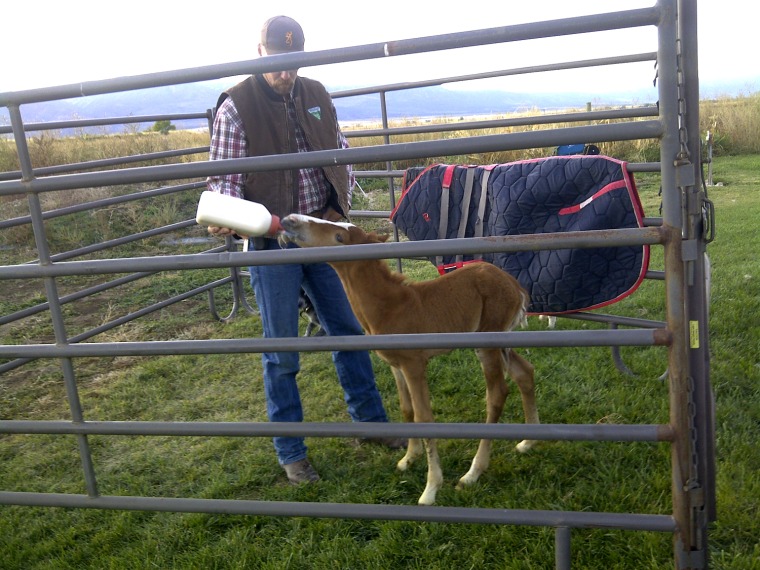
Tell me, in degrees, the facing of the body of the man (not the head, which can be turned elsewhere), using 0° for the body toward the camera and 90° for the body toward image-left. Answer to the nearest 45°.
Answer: approximately 0°

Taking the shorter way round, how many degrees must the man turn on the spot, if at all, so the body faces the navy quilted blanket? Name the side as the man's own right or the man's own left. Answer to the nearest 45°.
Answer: approximately 90° to the man's own left
